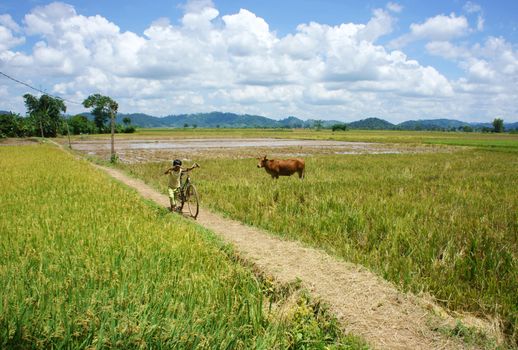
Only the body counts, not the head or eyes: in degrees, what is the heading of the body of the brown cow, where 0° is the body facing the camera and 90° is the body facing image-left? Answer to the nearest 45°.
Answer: approximately 90°
